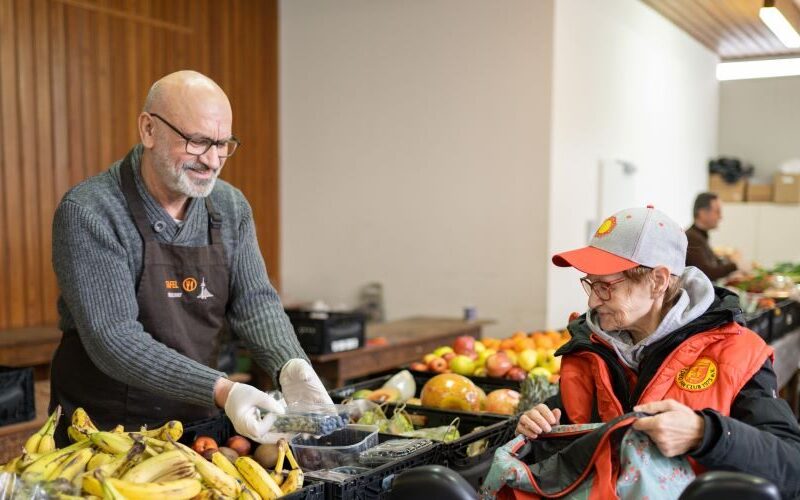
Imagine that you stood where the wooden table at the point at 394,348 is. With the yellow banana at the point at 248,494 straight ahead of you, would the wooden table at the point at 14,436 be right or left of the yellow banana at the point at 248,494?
right

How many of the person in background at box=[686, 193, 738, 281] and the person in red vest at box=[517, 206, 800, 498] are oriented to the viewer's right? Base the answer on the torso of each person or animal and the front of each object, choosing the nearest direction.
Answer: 1

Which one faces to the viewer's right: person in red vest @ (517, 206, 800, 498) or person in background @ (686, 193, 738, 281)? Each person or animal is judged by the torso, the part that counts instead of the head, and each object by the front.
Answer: the person in background

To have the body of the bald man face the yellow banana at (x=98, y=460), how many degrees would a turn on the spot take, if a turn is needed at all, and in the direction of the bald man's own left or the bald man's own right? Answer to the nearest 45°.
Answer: approximately 45° to the bald man's own right

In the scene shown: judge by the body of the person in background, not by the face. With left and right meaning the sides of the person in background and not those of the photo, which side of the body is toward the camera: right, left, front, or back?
right

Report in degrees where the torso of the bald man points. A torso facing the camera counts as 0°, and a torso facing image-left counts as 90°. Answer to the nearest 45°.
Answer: approximately 315°
